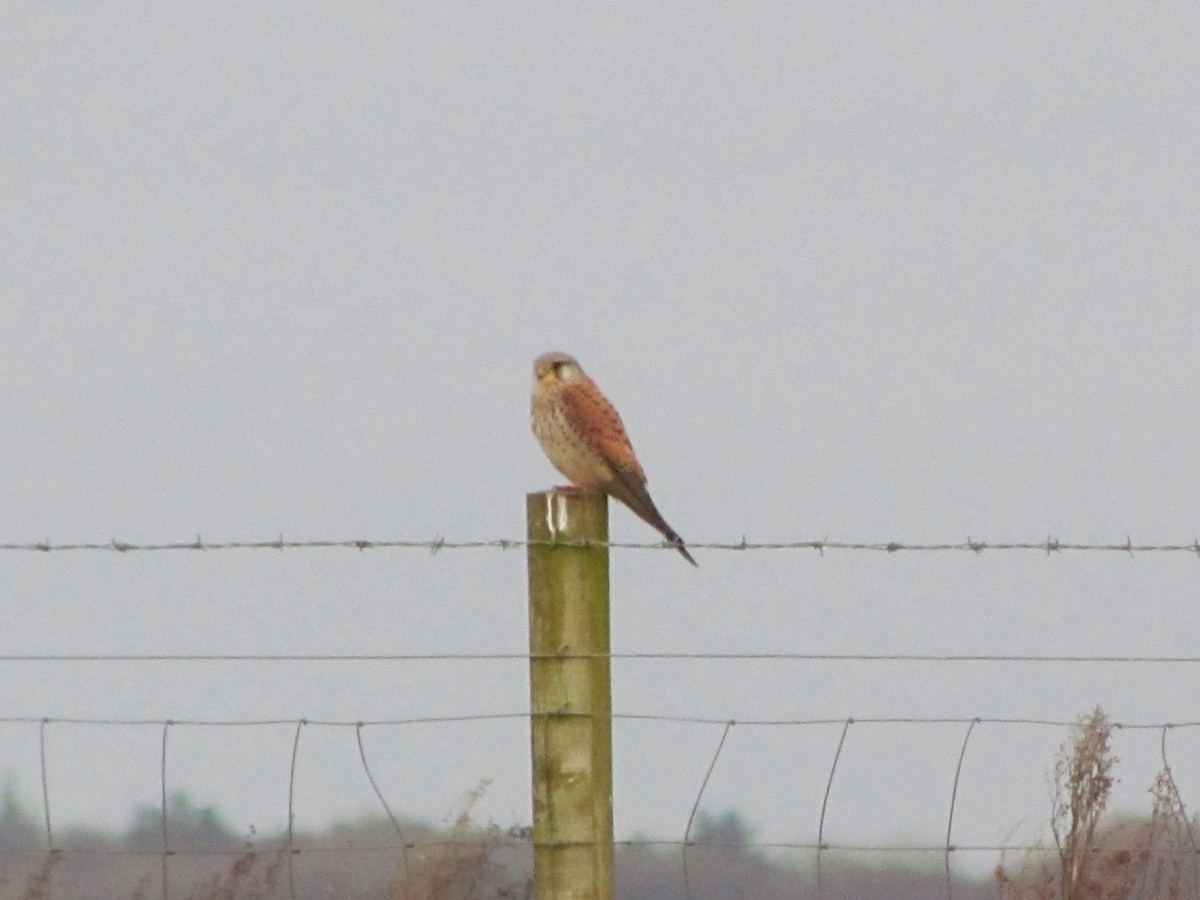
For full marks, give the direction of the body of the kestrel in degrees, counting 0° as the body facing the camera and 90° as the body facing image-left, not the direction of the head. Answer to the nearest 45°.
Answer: approximately 45°
